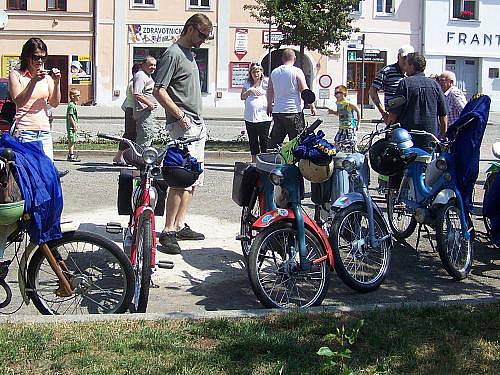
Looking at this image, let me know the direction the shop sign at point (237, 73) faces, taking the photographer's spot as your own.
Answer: facing the viewer

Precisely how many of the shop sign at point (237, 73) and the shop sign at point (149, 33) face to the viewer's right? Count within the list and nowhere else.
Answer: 0

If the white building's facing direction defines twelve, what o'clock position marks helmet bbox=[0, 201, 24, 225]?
The helmet is roughly at 12 o'clock from the white building.

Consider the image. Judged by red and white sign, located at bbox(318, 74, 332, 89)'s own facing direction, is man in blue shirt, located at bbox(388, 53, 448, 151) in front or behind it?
in front

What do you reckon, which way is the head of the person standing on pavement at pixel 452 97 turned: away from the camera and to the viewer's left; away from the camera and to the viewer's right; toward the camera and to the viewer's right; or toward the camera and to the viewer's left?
toward the camera and to the viewer's left

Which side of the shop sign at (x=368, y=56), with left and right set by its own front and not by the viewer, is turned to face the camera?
front

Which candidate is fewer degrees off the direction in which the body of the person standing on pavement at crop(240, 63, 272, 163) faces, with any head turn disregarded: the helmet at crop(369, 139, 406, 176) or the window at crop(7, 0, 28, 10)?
the helmet

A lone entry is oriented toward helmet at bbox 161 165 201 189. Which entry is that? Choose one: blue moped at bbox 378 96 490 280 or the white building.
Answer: the white building

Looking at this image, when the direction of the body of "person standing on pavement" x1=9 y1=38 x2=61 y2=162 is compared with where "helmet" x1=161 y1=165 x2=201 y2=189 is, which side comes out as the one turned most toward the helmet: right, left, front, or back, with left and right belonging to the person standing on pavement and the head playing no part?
front
